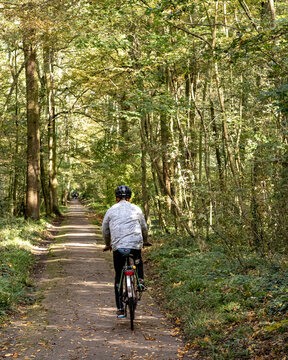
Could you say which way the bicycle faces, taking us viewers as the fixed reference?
facing away from the viewer

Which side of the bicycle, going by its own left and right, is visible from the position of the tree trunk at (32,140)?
front

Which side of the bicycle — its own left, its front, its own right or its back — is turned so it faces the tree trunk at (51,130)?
front

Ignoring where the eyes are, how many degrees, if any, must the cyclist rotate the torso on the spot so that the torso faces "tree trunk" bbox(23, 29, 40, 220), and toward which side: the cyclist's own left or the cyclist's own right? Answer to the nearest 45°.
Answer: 0° — they already face it

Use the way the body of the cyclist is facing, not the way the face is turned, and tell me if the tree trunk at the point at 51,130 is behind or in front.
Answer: in front

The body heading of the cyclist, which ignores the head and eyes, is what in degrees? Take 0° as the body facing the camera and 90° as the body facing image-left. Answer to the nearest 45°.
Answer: approximately 180°

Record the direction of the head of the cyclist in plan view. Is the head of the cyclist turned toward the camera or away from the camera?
away from the camera
